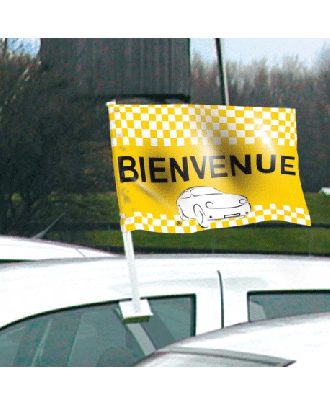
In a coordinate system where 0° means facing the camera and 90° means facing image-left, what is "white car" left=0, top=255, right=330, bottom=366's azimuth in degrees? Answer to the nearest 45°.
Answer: approximately 90°

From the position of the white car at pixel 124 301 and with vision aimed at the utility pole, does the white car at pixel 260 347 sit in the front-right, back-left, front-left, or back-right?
back-right

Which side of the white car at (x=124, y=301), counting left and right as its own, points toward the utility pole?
right
